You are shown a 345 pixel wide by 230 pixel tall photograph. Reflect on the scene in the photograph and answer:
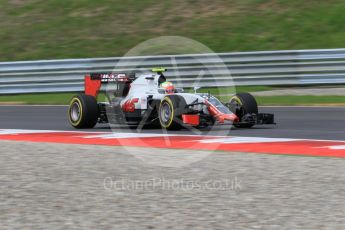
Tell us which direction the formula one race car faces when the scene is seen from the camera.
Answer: facing the viewer and to the right of the viewer

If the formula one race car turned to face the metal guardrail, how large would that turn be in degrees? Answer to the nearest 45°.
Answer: approximately 135° to its left
